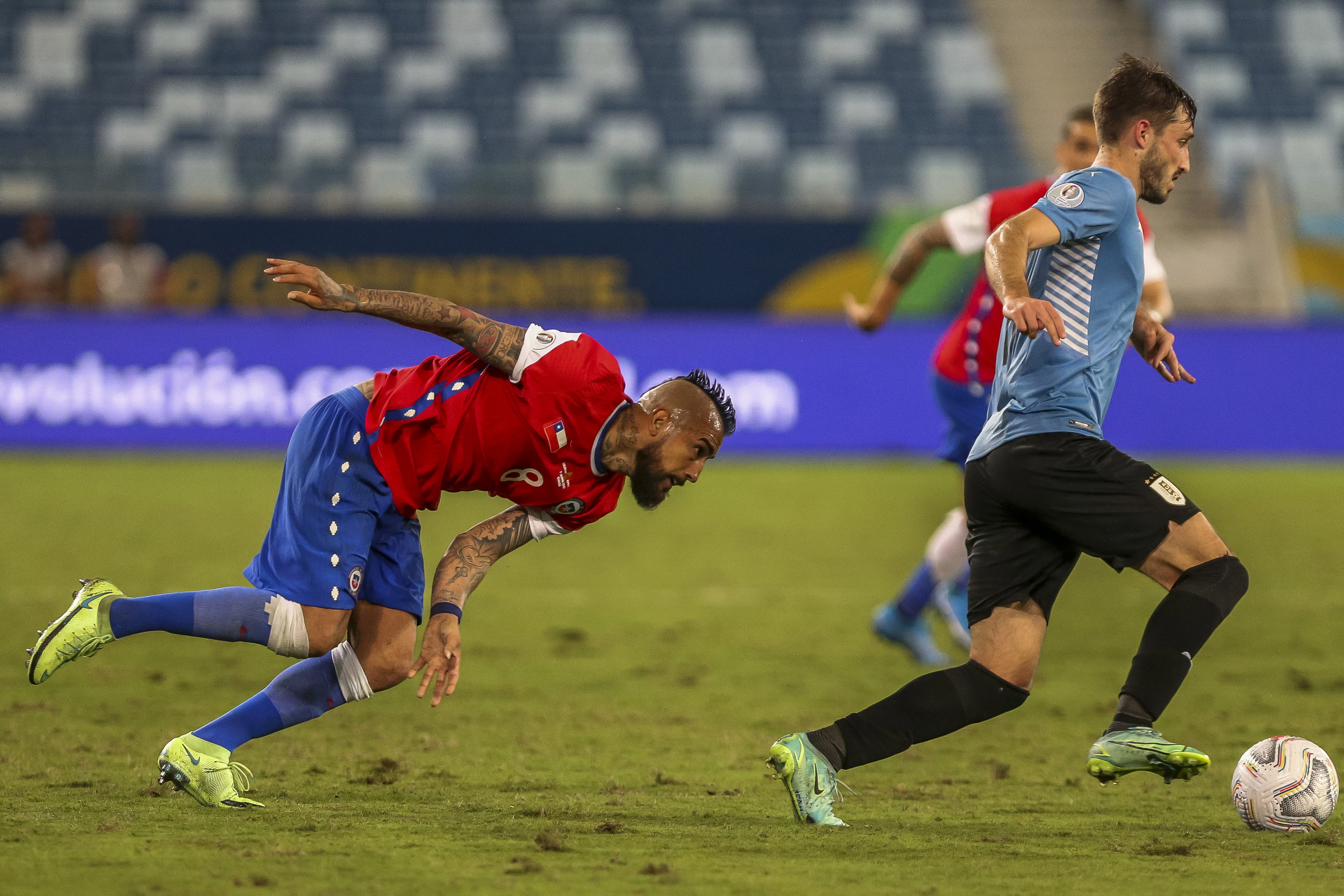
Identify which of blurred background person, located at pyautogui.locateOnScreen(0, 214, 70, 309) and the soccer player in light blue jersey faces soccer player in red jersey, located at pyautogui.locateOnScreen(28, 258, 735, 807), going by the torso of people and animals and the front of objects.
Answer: the blurred background person

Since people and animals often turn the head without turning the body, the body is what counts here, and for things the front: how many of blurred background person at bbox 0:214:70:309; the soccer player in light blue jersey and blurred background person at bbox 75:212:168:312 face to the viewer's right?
1

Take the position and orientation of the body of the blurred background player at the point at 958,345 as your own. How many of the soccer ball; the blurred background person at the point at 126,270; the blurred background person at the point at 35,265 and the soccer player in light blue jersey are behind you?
2

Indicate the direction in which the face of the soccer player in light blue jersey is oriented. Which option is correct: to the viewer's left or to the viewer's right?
to the viewer's right

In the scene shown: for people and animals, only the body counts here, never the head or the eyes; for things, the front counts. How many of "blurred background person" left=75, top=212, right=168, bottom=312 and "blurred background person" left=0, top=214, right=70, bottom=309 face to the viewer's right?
0

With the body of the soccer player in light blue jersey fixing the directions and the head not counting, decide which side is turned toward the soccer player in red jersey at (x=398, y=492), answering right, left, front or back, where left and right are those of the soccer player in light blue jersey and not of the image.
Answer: back

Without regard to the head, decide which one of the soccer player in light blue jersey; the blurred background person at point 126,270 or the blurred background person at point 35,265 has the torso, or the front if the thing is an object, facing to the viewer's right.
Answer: the soccer player in light blue jersey

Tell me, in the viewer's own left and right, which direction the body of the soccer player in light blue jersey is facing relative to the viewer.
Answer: facing to the right of the viewer
